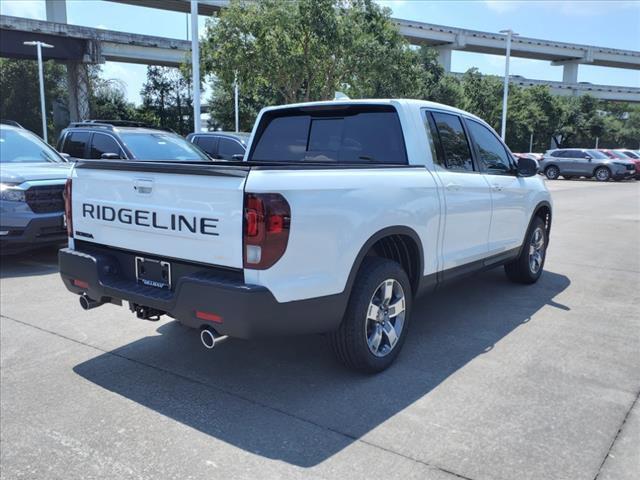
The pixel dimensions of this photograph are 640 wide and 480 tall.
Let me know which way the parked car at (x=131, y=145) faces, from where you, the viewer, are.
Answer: facing the viewer and to the right of the viewer

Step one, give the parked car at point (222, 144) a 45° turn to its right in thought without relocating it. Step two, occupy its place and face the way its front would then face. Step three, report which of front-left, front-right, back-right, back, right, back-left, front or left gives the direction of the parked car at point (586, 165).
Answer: back-left

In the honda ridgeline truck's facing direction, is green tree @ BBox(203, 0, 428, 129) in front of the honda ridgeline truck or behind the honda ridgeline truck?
in front

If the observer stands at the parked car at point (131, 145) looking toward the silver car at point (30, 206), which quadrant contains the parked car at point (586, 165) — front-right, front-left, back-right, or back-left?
back-left

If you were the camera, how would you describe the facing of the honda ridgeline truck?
facing away from the viewer and to the right of the viewer

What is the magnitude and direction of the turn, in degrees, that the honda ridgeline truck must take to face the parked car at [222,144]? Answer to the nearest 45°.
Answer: approximately 45° to its left

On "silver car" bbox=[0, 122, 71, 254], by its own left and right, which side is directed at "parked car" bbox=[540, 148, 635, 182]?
left

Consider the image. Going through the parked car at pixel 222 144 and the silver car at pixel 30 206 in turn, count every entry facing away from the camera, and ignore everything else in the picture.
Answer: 0

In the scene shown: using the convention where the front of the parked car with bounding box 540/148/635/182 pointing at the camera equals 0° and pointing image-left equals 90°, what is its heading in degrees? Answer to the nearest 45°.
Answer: approximately 315°

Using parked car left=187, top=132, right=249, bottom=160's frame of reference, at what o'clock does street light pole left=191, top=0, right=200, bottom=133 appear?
The street light pole is roughly at 7 o'clock from the parked car.
